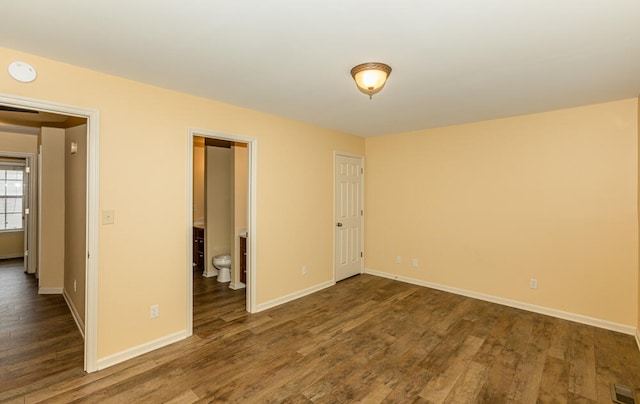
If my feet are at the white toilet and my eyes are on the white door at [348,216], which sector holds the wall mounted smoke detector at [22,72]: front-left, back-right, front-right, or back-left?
back-right

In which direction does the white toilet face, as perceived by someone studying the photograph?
facing the viewer and to the left of the viewer

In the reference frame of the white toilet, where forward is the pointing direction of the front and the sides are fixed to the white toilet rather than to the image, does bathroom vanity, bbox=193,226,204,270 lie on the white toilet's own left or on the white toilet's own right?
on the white toilet's own right

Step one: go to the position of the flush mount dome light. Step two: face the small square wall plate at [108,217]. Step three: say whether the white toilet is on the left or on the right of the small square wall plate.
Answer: right

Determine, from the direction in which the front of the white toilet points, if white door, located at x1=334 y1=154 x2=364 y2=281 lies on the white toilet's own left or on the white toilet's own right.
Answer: on the white toilet's own left

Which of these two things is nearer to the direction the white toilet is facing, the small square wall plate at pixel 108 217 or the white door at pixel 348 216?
the small square wall plate

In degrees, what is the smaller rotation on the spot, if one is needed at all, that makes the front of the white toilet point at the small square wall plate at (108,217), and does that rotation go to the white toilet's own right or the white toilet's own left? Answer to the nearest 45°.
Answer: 0° — it already faces it

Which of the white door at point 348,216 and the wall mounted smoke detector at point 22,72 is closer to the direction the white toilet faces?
the wall mounted smoke detector

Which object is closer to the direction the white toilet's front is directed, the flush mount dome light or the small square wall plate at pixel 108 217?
the small square wall plate

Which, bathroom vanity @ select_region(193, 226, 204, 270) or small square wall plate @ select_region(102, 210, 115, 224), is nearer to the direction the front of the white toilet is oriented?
the small square wall plate

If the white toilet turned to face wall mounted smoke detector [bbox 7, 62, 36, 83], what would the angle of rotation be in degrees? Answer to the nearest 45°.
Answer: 0° — it already faces it

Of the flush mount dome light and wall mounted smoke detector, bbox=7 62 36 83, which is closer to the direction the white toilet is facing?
the wall mounted smoke detector
